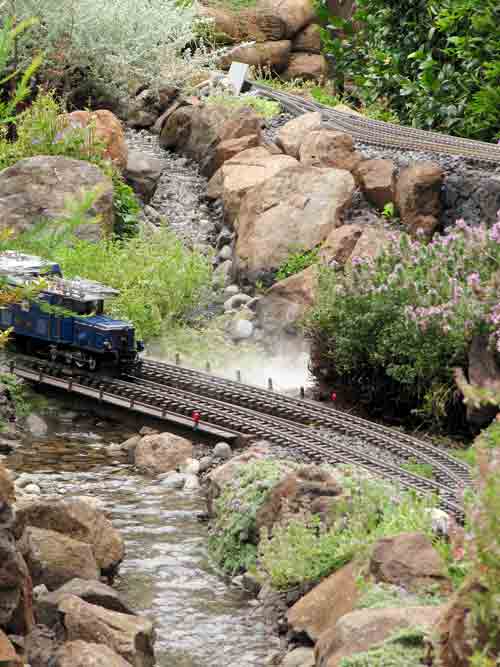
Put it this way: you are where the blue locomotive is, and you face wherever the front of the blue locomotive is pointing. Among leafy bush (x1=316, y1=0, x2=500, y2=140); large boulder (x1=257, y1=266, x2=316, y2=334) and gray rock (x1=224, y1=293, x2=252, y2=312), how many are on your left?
3

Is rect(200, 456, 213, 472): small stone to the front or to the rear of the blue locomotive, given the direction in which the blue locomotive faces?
to the front

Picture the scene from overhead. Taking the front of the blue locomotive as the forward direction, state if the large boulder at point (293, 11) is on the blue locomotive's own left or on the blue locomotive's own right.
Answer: on the blue locomotive's own left

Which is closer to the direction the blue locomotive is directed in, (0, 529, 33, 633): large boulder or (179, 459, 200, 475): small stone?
the small stone

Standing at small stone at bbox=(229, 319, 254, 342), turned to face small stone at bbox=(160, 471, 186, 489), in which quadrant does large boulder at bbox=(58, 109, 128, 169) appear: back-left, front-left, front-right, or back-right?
back-right

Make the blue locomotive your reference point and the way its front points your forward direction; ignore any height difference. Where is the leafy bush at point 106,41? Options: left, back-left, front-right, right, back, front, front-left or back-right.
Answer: back-left

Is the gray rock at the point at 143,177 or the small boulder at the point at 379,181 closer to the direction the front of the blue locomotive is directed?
the small boulder

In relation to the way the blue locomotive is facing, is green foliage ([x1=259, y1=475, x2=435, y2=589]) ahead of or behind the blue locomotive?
ahead

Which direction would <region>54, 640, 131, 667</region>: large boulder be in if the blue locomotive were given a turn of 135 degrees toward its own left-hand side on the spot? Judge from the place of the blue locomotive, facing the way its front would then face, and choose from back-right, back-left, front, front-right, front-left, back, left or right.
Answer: back

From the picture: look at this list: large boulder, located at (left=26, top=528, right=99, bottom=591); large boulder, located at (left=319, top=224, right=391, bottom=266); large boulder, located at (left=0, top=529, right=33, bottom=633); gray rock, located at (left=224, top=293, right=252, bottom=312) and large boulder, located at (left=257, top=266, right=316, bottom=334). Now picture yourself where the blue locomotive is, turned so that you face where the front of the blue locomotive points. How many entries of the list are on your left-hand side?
3

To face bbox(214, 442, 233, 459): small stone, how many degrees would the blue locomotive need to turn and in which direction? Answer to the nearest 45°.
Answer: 0° — it already faces it

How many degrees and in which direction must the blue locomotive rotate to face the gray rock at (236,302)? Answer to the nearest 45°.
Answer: approximately 90° to its left

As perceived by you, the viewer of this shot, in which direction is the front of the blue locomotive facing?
facing the viewer and to the right of the viewer

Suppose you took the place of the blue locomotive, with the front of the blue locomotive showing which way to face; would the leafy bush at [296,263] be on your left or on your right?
on your left

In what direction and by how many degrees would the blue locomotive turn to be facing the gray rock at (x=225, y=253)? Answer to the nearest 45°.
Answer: approximately 90° to its left

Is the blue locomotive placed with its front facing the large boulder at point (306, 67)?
no

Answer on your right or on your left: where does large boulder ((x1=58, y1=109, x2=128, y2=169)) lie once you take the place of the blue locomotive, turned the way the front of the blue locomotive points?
on your left

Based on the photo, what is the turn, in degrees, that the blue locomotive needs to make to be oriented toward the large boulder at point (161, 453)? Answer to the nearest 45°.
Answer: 0° — it already faces it

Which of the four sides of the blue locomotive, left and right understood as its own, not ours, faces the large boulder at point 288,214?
left
